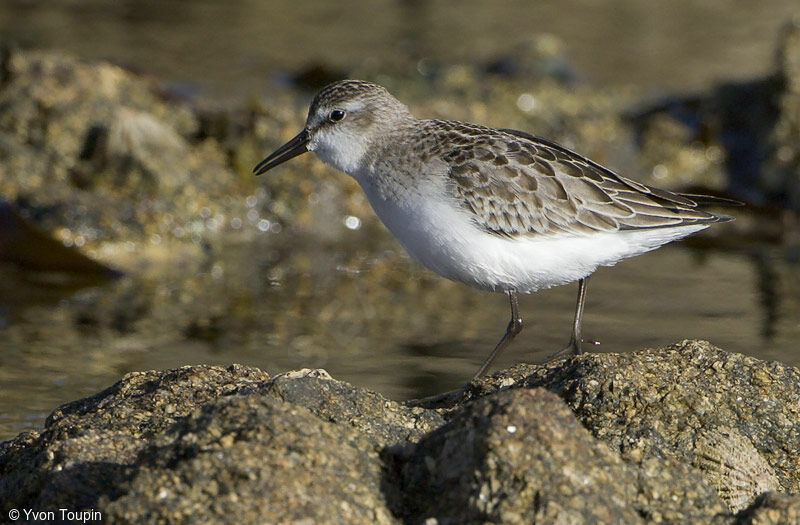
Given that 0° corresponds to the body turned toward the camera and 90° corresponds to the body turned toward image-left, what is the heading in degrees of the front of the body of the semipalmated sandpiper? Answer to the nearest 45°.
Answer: approximately 90°

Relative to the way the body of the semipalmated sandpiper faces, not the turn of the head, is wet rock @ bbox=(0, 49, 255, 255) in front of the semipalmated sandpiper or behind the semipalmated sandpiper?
in front
